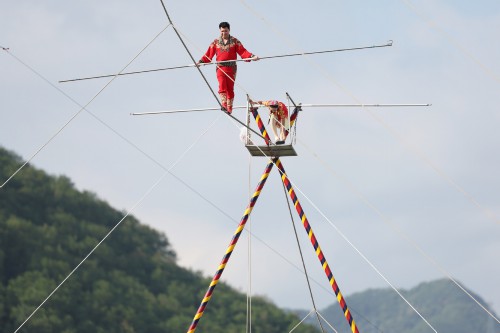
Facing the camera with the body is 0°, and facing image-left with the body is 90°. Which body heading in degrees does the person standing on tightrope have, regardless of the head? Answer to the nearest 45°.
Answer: approximately 0°

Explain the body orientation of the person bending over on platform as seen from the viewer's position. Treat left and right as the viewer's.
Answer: facing the viewer and to the left of the viewer

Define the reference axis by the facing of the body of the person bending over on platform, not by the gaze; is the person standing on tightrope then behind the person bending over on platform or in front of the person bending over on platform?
in front

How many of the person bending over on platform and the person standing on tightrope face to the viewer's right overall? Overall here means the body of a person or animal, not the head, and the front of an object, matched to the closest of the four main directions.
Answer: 0

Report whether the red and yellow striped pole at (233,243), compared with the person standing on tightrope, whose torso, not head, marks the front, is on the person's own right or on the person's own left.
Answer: on the person's own left

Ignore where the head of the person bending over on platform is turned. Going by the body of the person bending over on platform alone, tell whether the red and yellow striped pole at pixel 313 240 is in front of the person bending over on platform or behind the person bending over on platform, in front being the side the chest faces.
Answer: behind

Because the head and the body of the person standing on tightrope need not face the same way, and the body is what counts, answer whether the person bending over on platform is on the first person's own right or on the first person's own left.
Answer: on the first person's own left

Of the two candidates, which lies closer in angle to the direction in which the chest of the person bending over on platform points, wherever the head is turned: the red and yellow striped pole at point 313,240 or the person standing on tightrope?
the person standing on tightrope
